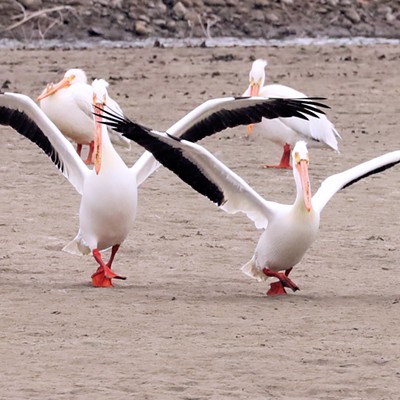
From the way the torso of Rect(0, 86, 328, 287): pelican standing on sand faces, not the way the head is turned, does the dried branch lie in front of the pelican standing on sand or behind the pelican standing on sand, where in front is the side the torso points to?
behind

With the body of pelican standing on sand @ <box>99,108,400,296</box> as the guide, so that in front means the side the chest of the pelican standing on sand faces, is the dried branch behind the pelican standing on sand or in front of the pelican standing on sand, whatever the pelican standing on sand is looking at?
behind

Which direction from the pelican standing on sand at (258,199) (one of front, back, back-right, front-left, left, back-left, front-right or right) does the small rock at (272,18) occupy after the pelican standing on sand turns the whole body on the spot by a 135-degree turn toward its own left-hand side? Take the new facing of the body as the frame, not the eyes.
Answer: front

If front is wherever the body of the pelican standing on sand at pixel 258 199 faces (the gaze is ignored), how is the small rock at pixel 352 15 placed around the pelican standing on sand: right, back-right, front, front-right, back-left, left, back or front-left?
back-left

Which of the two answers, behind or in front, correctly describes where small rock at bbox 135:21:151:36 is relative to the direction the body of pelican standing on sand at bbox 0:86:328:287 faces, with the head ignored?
behind

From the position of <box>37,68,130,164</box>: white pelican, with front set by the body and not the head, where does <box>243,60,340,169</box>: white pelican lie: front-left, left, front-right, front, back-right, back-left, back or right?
back-left

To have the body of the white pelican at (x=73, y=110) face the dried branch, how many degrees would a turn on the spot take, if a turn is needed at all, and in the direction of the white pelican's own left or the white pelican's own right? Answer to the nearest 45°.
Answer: approximately 135° to the white pelican's own right

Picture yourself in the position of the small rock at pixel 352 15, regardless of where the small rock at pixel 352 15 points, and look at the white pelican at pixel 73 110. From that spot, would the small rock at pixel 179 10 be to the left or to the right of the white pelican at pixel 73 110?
right

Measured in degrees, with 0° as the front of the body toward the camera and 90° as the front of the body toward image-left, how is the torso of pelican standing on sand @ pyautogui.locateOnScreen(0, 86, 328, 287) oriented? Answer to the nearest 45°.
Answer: approximately 0°

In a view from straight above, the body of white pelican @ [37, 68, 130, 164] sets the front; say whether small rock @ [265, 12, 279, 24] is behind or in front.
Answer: behind
